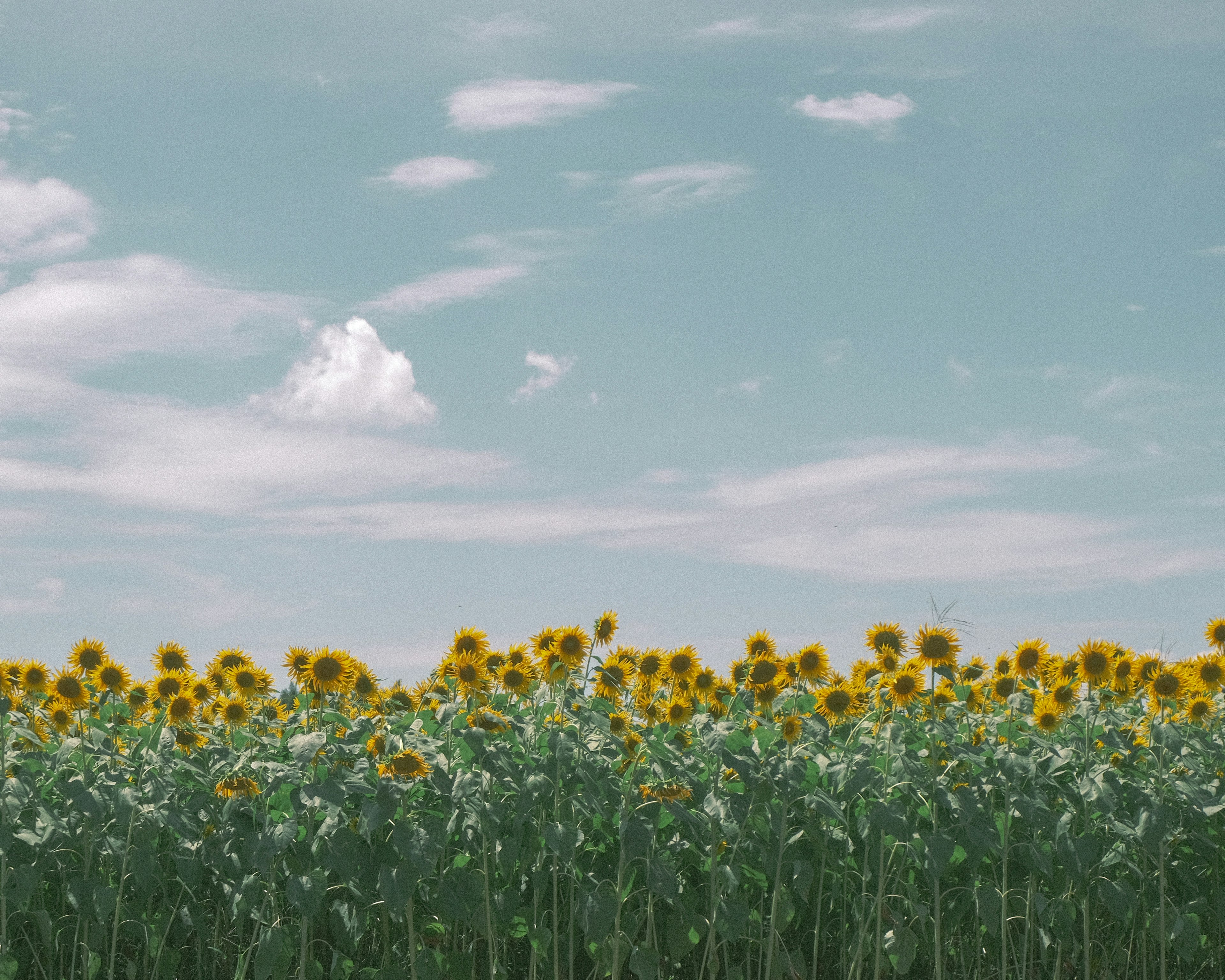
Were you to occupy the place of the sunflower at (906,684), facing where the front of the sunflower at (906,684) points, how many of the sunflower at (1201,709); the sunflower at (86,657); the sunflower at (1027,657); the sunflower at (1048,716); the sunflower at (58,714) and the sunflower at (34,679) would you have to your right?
3

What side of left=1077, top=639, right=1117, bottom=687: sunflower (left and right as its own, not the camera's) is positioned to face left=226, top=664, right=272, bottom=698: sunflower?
right

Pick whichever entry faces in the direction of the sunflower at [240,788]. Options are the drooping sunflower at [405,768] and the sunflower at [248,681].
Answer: the sunflower at [248,681]

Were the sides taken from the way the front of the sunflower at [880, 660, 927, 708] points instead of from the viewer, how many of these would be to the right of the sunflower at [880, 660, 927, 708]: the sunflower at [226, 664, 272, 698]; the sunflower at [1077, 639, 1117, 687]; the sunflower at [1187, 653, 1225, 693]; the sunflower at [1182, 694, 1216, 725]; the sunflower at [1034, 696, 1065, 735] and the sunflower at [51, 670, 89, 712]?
2
